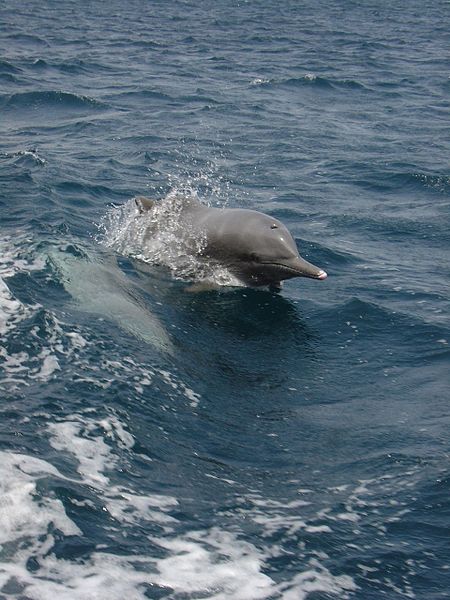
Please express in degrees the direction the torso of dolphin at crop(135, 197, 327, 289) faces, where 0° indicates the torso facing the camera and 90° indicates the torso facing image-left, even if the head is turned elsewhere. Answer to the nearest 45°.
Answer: approximately 315°
